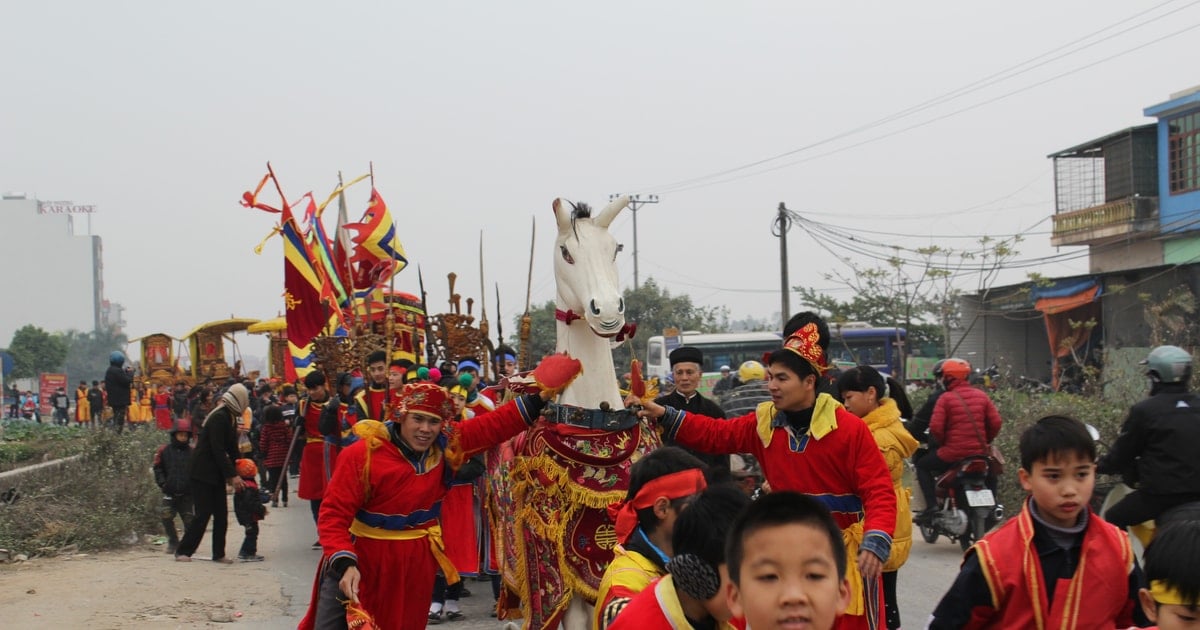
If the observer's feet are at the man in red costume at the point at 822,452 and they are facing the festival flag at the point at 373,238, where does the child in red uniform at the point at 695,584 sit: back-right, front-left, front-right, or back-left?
back-left

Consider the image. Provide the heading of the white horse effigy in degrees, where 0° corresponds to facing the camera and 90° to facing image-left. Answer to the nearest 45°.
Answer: approximately 315°

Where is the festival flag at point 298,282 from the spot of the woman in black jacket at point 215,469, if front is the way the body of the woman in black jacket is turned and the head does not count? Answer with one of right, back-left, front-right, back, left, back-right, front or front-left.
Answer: left

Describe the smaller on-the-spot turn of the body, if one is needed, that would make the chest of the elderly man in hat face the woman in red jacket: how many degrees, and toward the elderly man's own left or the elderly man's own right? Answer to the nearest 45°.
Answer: approximately 135° to the elderly man's own left

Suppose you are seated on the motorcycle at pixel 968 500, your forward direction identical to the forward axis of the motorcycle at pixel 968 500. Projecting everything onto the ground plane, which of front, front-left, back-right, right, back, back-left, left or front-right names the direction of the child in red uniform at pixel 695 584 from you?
back-left

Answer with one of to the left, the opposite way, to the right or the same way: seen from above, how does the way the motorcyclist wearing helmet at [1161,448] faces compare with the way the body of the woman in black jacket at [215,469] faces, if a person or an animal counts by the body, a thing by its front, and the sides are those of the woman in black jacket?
to the left

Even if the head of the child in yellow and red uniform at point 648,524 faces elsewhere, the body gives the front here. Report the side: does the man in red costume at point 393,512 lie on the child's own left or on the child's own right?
on the child's own left

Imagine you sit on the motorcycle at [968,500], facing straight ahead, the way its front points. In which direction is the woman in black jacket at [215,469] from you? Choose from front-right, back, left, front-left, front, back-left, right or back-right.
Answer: front-left
